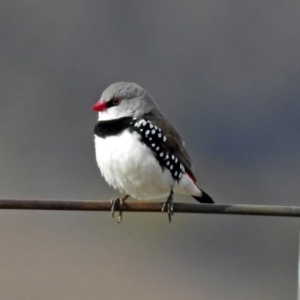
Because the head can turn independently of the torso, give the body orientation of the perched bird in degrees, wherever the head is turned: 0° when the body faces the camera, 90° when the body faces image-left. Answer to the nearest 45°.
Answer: approximately 45°
